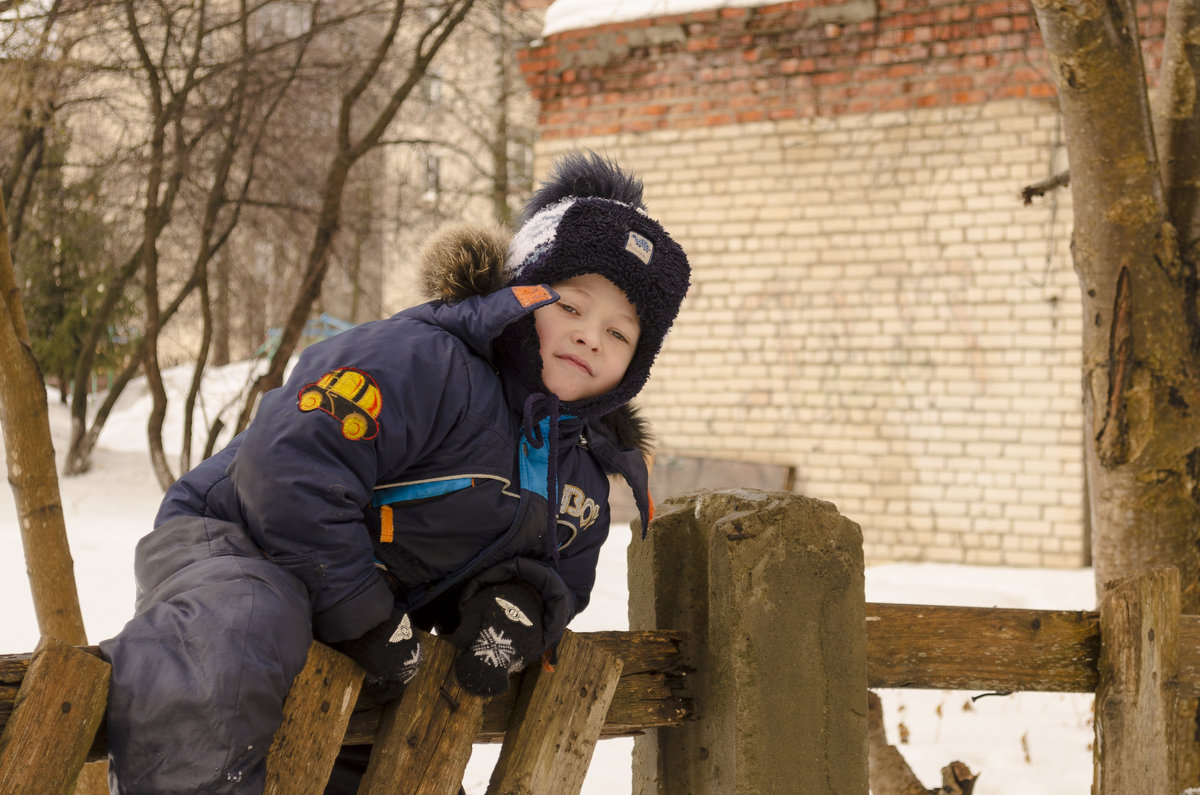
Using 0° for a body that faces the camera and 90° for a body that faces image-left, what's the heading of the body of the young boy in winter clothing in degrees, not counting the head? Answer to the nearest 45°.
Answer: approximately 315°

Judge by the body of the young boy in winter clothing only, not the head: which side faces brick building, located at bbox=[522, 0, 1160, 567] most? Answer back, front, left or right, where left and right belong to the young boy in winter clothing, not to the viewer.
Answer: left

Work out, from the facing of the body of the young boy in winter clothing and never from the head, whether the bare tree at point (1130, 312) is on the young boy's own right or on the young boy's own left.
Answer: on the young boy's own left
